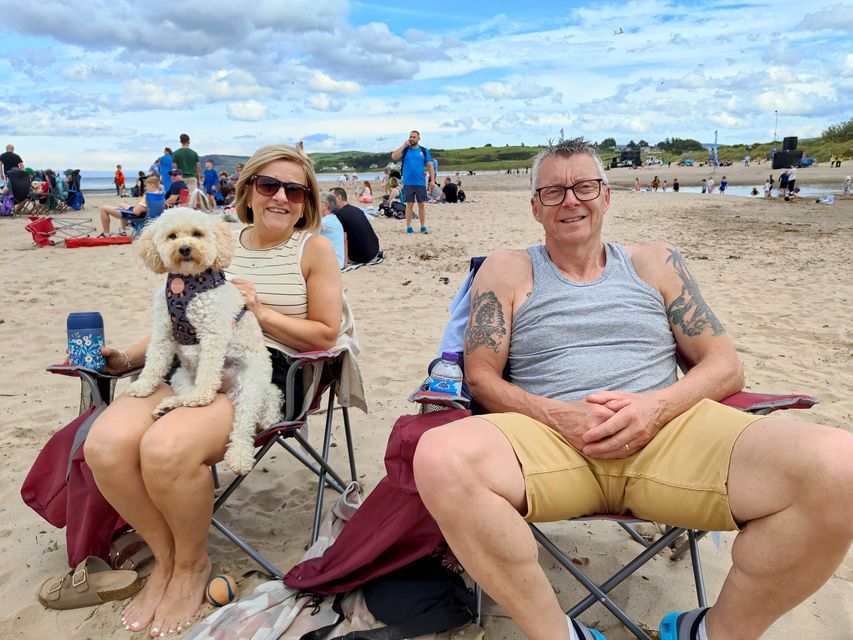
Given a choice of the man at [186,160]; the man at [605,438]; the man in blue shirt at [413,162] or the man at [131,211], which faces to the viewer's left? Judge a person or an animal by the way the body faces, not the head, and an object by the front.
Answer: the man at [131,211]

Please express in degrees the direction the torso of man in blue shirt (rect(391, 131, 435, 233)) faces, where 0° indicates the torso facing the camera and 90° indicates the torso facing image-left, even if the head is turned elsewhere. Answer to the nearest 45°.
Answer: approximately 0°

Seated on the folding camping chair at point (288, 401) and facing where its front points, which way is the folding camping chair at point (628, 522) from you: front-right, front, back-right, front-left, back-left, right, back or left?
left

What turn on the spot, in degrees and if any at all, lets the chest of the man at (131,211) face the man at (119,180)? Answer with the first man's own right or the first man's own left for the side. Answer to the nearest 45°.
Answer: approximately 90° to the first man's own right

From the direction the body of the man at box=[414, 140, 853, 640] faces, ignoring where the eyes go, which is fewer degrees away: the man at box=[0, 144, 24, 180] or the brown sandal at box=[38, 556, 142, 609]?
the brown sandal

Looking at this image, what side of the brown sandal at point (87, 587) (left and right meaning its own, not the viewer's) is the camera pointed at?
left

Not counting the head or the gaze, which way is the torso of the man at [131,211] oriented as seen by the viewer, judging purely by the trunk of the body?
to the viewer's left

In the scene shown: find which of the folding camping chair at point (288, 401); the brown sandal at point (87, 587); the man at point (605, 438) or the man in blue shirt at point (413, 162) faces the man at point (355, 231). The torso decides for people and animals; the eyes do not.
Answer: the man in blue shirt

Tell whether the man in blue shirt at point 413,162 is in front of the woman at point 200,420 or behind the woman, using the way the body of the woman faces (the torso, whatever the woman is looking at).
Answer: behind

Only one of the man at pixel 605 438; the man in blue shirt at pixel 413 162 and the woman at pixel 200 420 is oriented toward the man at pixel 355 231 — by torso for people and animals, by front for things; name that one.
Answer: the man in blue shirt

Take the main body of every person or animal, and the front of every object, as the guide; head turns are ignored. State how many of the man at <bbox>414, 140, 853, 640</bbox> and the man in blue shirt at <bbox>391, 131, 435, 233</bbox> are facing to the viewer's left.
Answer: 0

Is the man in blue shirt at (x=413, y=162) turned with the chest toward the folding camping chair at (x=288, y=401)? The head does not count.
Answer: yes
